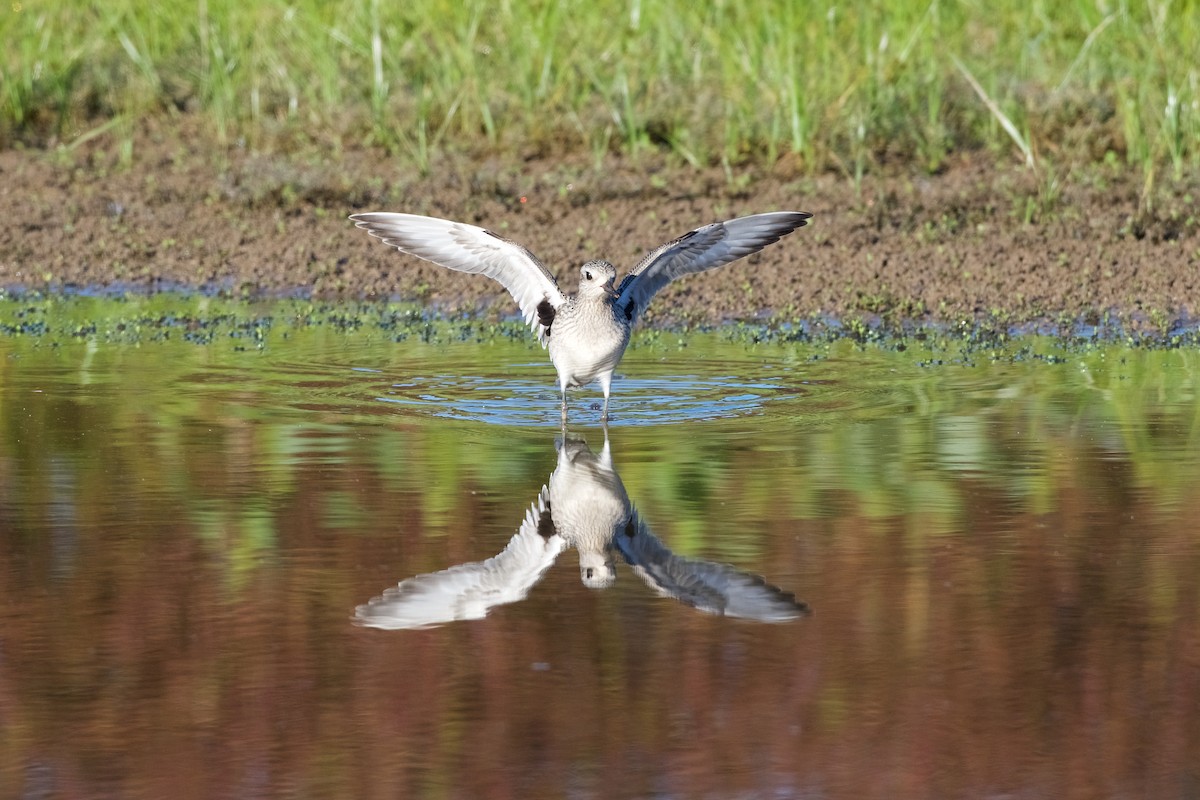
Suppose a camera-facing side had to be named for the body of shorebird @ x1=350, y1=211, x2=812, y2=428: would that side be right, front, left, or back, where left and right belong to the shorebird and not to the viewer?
front
